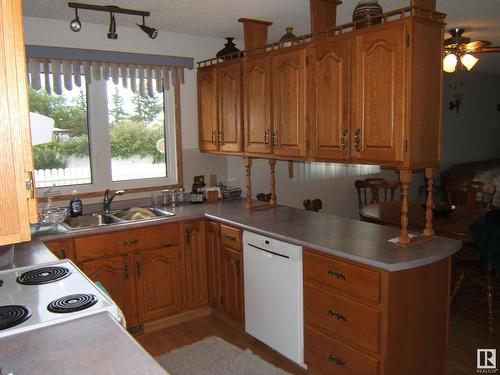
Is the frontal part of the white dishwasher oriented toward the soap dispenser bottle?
no

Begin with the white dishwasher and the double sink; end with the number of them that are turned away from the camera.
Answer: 0

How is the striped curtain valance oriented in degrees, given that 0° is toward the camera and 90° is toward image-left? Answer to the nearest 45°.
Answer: approximately 315°

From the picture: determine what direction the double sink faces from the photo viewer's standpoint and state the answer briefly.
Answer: facing the viewer and to the right of the viewer

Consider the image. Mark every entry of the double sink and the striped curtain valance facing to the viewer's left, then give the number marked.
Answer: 0

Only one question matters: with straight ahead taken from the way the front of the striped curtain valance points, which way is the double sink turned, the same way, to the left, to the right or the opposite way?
the same way

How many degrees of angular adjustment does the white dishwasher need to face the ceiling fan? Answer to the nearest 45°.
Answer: approximately 180°

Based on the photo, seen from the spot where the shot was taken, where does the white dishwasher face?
facing the viewer and to the left of the viewer

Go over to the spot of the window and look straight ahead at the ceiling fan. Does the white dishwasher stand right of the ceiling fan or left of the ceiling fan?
right

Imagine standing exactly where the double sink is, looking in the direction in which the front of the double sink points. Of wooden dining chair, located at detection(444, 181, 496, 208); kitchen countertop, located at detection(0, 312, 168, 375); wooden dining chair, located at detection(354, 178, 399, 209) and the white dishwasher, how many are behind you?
0

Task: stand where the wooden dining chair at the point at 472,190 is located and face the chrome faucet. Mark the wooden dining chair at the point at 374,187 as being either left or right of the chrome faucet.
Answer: right

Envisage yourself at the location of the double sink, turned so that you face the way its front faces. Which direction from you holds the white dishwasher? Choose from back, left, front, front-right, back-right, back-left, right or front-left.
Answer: front

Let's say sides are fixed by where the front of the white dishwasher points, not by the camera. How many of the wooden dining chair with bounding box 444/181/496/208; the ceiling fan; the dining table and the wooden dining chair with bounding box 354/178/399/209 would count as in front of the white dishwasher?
0
